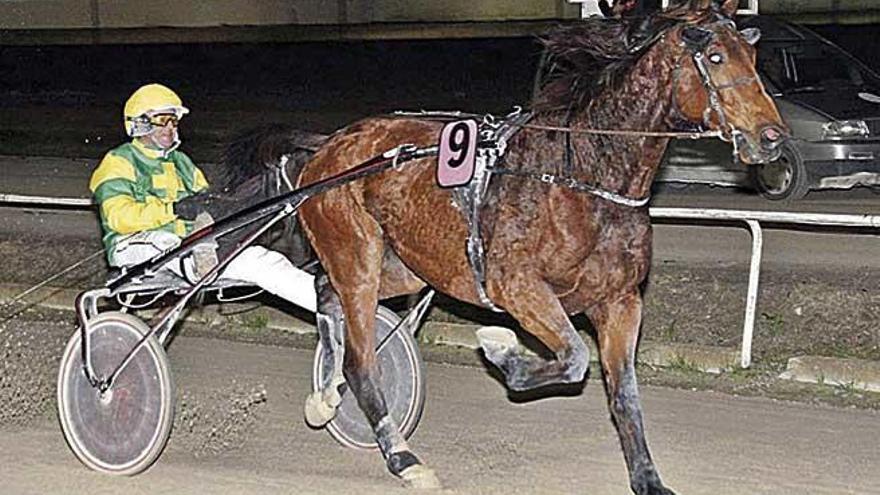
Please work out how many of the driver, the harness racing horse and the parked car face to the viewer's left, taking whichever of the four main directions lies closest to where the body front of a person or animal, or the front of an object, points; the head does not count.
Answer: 0

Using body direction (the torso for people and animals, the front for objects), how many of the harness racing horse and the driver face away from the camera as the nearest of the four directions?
0

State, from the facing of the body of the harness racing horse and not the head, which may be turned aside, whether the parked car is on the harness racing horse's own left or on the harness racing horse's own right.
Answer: on the harness racing horse's own left

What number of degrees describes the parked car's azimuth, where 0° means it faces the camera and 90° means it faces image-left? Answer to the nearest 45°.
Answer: approximately 315°

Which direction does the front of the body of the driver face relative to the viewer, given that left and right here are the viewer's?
facing the viewer and to the right of the viewer

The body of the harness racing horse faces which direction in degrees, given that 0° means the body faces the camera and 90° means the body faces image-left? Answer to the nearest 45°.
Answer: approximately 315°

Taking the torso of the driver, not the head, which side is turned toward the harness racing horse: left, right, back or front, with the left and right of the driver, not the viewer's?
front

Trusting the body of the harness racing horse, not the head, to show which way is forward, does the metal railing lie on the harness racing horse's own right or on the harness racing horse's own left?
on the harness racing horse's own left
